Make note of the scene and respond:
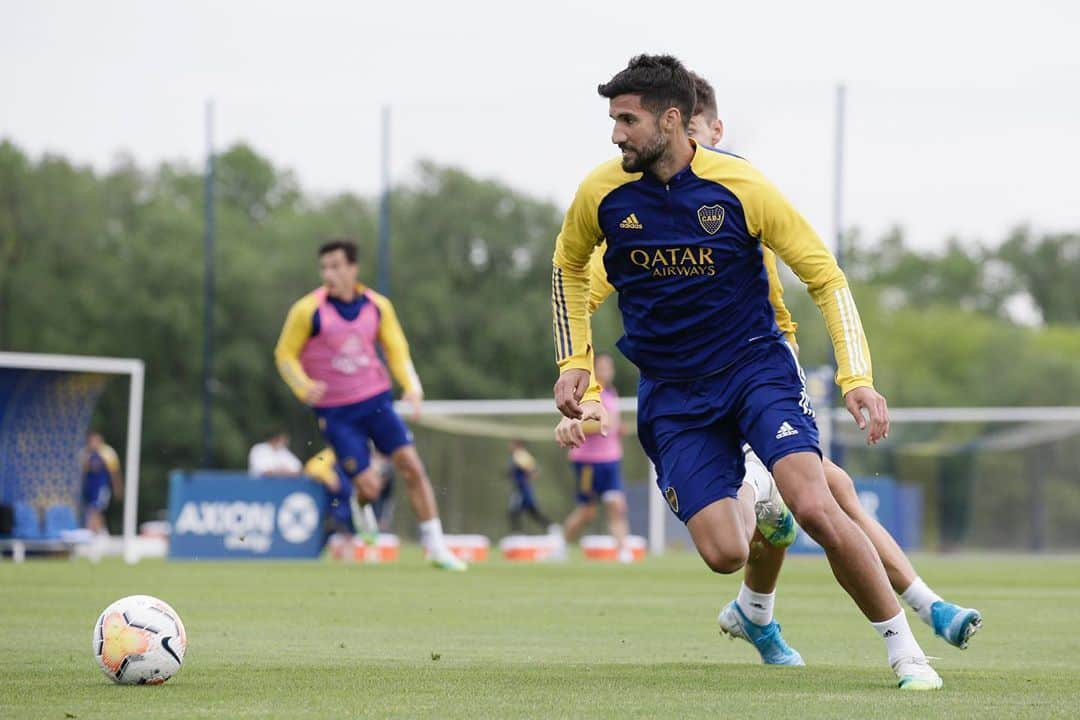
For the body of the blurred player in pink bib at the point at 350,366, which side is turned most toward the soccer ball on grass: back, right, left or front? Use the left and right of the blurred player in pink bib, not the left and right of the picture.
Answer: front

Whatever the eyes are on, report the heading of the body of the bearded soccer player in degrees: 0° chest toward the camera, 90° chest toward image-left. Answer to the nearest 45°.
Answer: approximately 45°

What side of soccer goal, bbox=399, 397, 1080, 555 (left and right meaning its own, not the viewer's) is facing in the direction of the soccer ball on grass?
front

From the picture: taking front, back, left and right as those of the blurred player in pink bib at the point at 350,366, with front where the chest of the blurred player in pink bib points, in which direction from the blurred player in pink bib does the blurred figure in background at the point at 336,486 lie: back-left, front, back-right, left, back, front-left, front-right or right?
back

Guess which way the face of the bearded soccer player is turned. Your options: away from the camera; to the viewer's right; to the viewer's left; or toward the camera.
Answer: to the viewer's left

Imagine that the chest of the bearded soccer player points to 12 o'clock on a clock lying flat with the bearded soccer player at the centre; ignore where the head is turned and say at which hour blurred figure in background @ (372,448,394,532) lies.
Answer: The blurred figure in background is roughly at 4 o'clock from the bearded soccer player.

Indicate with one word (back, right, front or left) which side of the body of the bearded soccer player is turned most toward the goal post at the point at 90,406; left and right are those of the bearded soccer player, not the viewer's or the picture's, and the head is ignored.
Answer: right

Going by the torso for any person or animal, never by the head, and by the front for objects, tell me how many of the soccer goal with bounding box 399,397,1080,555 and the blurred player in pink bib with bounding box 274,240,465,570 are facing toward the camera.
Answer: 2

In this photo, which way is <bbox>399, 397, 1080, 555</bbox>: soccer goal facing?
toward the camera

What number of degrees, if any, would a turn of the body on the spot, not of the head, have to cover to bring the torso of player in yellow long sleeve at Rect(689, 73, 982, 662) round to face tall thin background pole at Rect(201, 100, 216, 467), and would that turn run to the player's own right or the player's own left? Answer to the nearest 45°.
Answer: approximately 90° to the player's own right

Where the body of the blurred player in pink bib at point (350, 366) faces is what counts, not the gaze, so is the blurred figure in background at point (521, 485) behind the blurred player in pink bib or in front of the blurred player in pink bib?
behind

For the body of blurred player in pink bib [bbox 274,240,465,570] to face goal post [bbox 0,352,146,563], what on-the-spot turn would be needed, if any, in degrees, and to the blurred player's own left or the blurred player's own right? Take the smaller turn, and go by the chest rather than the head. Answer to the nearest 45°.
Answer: approximately 135° to the blurred player's own right

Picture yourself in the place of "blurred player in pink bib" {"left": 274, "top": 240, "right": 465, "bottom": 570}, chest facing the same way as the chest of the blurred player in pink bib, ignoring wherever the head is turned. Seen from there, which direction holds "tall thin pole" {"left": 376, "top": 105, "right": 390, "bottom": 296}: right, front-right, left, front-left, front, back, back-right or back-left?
back

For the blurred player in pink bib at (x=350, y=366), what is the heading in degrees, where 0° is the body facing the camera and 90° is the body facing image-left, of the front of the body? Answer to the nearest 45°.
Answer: approximately 0°
